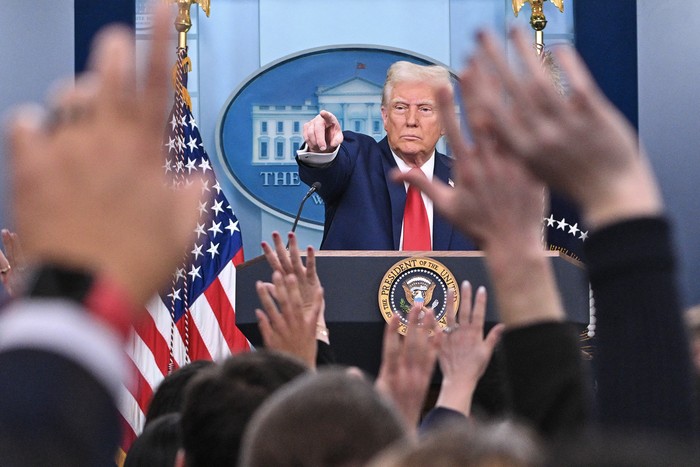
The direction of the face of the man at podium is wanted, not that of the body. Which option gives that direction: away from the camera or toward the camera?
toward the camera

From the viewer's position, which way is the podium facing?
facing the viewer

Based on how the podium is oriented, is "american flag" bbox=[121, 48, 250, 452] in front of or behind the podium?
behind

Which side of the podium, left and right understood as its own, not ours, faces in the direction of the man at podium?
back

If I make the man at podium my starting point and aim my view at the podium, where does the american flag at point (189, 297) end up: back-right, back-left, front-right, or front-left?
back-right
